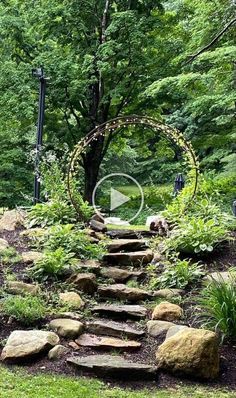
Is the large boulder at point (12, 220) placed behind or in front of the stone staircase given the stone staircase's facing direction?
behind

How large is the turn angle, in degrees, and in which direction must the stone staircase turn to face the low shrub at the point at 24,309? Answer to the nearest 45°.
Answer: approximately 45° to its right

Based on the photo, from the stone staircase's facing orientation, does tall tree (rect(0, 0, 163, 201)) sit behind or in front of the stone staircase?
behind

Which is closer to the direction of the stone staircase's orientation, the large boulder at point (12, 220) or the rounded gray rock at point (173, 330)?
the rounded gray rock

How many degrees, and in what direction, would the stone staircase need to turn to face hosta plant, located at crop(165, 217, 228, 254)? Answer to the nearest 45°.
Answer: approximately 135° to its left

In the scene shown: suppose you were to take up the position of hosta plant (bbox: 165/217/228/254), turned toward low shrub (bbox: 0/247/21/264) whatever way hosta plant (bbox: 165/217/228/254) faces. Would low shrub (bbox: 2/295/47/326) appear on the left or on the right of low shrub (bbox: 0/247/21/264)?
left

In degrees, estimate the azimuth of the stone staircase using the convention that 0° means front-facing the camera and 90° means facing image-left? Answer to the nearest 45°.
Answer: approximately 0°

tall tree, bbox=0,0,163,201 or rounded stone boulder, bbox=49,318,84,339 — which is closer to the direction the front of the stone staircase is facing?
the rounded stone boulder
